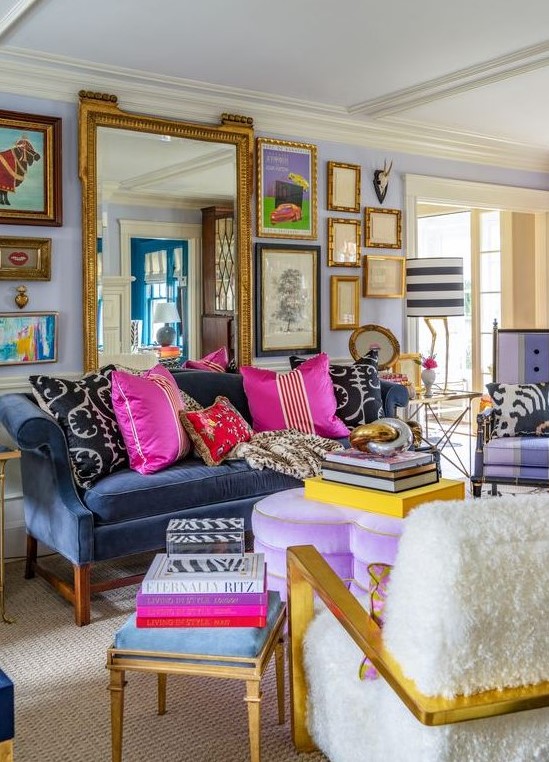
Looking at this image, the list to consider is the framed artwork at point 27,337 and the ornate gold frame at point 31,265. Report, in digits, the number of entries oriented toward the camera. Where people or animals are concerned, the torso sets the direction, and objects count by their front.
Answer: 2

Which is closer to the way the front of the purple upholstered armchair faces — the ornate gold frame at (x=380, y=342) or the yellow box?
the yellow box

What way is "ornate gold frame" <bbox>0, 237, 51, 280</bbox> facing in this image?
toward the camera

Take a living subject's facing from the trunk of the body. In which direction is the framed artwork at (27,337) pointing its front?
toward the camera

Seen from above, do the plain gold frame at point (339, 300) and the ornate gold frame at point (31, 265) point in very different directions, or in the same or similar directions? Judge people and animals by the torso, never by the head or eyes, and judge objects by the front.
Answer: same or similar directions

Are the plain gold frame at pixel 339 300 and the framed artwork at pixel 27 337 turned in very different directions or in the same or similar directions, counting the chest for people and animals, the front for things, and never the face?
same or similar directions

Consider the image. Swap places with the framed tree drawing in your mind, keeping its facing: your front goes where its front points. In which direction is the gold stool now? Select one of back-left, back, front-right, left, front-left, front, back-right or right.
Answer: front-right

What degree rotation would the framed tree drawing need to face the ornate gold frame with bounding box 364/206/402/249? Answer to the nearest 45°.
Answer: approximately 90° to its left

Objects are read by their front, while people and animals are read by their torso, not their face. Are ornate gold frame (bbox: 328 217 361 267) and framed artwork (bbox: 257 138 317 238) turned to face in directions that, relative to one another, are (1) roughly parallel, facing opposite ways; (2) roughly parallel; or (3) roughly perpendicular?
roughly parallel

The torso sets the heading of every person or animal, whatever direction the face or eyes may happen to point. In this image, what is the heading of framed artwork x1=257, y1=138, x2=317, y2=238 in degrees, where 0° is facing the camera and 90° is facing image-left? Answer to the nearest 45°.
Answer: approximately 315°

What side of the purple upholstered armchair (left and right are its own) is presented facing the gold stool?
front

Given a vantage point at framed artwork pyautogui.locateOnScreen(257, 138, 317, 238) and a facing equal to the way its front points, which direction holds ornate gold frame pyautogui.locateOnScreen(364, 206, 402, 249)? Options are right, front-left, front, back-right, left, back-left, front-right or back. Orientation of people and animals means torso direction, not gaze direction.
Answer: left

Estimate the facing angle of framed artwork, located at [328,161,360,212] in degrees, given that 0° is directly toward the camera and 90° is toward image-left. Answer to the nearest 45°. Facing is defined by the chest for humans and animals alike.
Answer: approximately 315°

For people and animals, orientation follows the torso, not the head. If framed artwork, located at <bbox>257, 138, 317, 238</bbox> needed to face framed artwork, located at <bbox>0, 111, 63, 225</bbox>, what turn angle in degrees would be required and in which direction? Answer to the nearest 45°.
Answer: approximately 90° to its right
